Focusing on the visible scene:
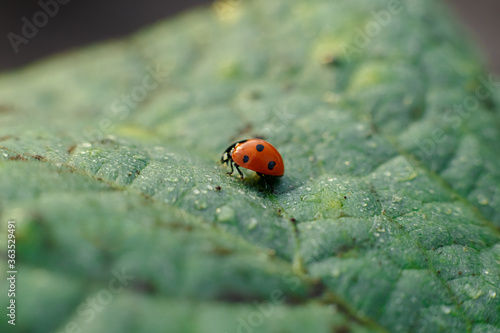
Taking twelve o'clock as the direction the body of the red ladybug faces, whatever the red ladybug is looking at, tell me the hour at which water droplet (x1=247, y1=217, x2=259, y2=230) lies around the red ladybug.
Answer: The water droplet is roughly at 9 o'clock from the red ladybug.

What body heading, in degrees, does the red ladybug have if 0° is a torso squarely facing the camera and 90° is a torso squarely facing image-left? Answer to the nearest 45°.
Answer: approximately 90°

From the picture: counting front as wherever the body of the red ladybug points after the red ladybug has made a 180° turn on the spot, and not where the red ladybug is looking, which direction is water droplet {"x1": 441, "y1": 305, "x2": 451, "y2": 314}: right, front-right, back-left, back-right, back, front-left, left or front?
front-right
